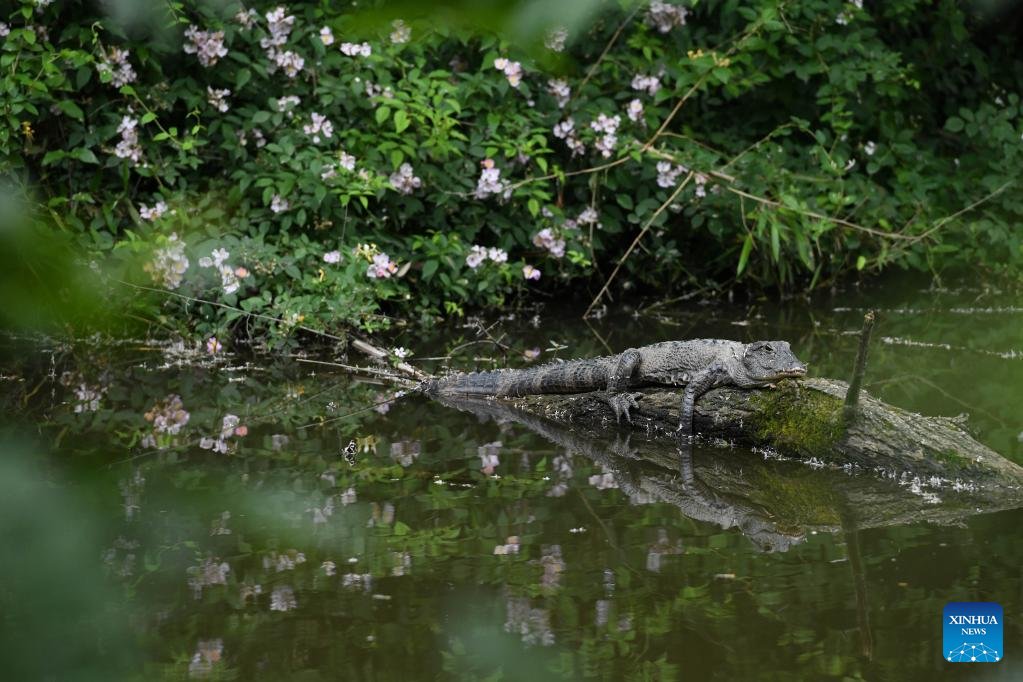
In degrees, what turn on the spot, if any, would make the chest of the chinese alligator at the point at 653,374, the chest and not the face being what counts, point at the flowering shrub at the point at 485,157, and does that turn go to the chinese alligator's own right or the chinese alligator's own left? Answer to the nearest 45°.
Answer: approximately 135° to the chinese alligator's own left

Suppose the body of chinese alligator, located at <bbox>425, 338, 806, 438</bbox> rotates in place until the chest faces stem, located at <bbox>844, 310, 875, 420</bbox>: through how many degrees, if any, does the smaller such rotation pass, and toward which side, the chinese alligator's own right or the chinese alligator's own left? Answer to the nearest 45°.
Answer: approximately 45° to the chinese alligator's own right

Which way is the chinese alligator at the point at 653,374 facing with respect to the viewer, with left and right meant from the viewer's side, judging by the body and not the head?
facing to the right of the viewer

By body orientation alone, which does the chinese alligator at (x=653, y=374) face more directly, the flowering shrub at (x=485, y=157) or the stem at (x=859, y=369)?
the stem
